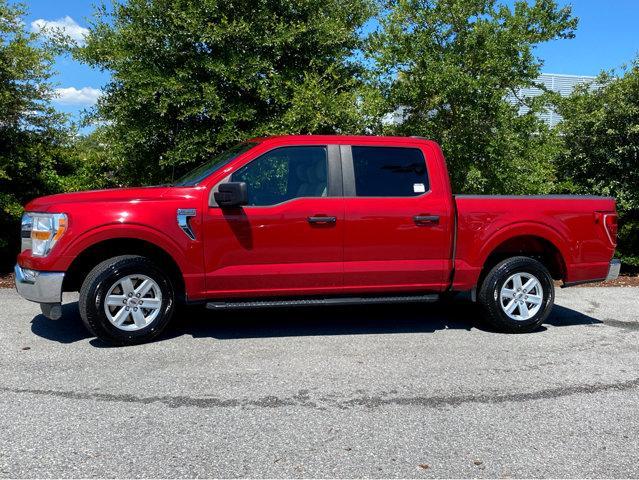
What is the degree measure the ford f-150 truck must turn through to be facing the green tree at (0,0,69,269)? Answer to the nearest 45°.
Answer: approximately 45° to its right

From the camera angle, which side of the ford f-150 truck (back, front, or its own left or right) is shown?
left

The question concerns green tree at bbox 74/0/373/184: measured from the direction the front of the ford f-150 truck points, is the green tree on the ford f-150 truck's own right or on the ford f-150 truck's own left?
on the ford f-150 truck's own right

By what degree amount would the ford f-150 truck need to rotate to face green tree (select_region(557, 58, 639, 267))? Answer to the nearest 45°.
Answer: approximately 135° to its right
